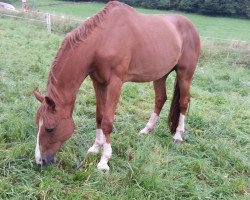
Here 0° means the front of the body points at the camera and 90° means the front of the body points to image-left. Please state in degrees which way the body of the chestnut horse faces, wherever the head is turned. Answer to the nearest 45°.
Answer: approximately 45°
